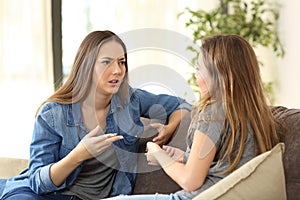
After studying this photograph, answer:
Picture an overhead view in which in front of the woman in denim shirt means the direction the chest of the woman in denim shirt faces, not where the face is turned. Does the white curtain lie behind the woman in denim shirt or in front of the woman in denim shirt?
behind

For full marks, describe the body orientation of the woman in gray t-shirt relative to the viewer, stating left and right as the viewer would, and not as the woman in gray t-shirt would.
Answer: facing away from the viewer and to the left of the viewer

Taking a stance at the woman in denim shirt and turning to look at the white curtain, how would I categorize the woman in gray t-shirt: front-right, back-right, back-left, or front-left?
back-right

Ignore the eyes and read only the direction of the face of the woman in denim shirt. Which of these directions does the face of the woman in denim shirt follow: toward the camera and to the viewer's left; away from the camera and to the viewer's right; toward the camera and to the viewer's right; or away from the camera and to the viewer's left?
toward the camera and to the viewer's right

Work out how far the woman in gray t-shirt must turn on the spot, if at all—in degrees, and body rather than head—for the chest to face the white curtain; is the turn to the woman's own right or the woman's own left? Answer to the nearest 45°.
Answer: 0° — they already face it

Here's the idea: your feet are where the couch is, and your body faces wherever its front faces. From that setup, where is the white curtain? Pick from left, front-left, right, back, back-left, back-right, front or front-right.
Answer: back-right

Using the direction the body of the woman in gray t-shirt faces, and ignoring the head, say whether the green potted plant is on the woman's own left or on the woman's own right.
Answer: on the woman's own right

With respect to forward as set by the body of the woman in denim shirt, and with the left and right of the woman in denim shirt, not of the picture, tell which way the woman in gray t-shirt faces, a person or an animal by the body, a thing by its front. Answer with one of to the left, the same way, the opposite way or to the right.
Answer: the opposite way

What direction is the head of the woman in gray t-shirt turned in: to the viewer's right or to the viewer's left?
to the viewer's left

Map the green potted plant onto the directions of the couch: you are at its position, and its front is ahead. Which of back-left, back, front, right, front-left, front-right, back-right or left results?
back
